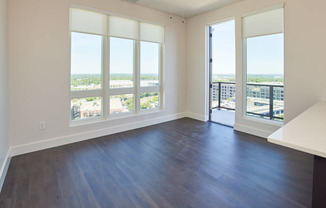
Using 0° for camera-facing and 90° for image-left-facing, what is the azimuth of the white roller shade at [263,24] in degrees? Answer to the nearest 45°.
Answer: approximately 45°
